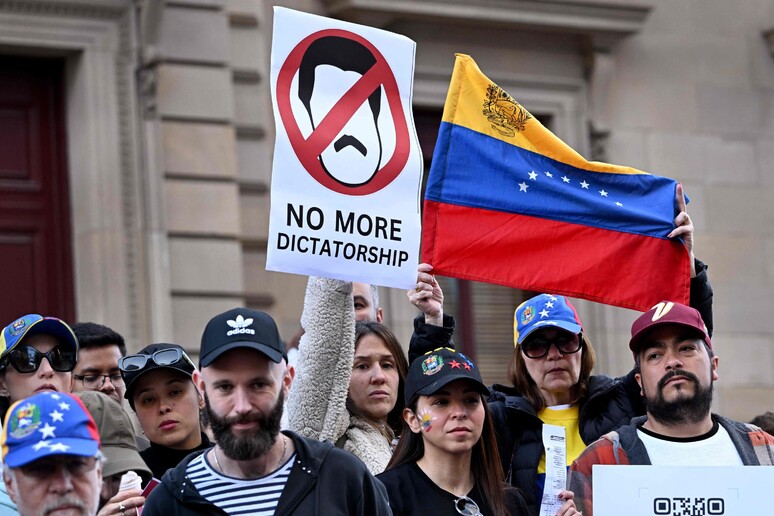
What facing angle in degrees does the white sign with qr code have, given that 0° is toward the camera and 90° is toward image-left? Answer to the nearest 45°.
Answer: approximately 0°

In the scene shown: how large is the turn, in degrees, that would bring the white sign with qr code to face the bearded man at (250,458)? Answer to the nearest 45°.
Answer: approximately 45° to its right

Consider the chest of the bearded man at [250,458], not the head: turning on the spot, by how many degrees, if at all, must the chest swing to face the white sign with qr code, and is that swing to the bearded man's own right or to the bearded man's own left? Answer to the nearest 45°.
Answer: approximately 135° to the bearded man's own left

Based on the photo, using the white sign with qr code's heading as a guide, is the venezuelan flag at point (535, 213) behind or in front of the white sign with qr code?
behind

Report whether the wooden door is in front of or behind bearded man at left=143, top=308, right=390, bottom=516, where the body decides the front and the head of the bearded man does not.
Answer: behind

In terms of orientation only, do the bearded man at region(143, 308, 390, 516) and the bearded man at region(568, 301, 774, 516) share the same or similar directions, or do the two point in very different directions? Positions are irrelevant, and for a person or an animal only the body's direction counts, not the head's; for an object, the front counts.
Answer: same or similar directions

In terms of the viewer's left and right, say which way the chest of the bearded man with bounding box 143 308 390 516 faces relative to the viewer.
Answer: facing the viewer

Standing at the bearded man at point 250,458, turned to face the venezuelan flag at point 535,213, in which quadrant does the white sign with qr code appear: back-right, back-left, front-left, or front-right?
front-right

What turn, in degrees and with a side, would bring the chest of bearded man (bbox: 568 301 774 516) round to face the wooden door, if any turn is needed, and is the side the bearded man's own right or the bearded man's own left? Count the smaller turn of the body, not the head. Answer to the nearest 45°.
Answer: approximately 135° to the bearded man's own right
